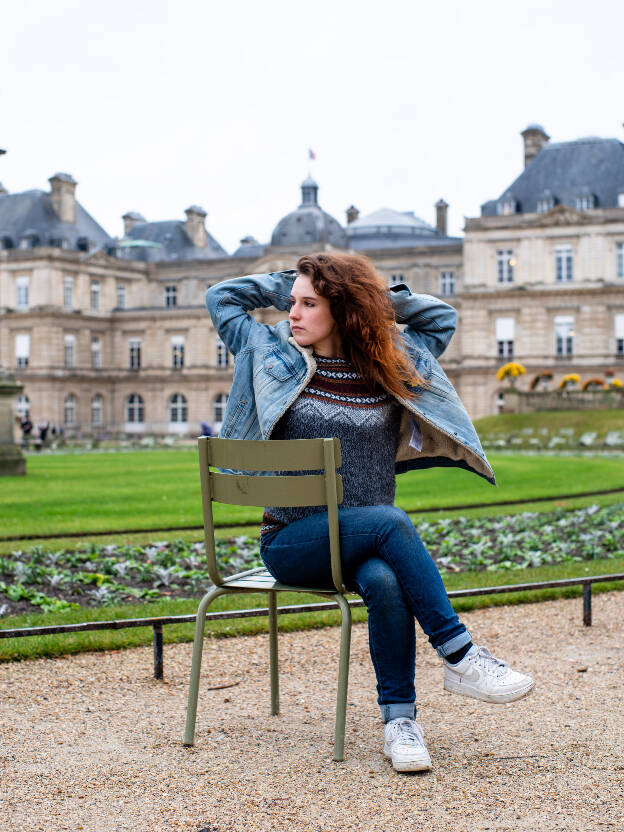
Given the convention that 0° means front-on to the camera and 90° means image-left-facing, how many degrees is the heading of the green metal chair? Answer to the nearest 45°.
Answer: approximately 225°

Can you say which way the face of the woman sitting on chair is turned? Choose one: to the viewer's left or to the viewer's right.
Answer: to the viewer's left

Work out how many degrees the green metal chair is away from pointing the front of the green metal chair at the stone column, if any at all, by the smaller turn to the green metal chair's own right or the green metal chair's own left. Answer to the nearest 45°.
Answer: approximately 45° to the green metal chair's own left
